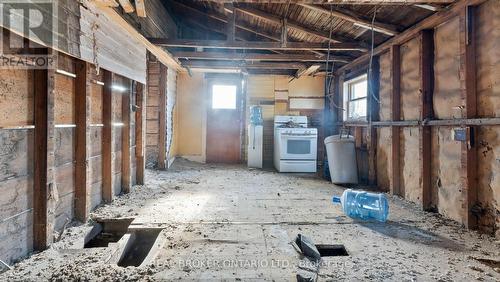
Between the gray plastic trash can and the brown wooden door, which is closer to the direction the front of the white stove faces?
the gray plastic trash can

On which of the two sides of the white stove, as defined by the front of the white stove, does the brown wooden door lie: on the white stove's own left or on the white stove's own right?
on the white stove's own right

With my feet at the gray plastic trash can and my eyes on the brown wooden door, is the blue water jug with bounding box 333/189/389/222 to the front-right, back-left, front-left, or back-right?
back-left

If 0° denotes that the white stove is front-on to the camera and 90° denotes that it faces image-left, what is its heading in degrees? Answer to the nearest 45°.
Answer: approximately 0°
